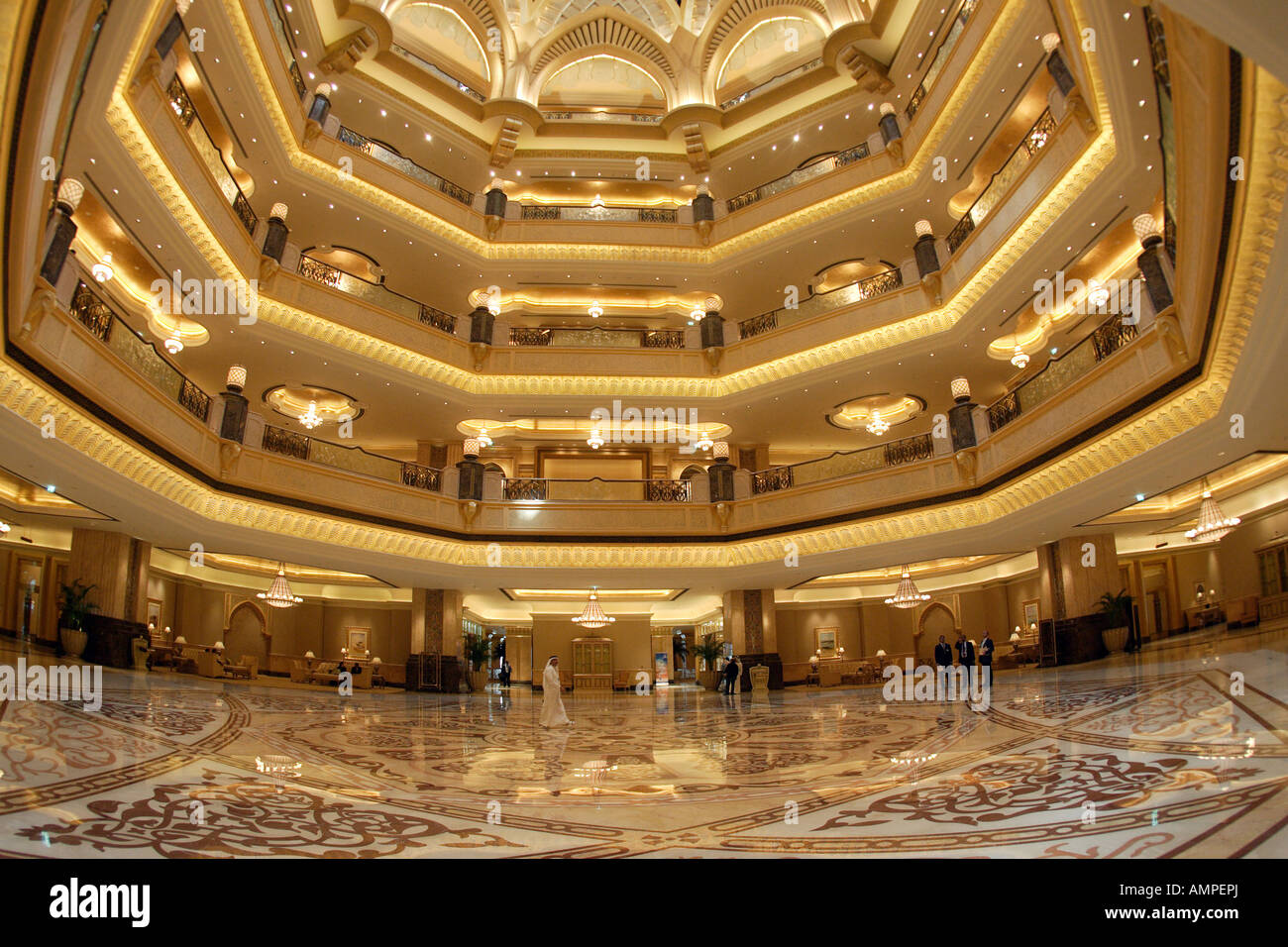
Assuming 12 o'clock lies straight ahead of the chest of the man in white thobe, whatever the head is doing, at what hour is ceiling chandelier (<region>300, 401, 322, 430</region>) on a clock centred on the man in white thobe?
The ceiling chandelier is roughly at 8 o'clock from the man in white thobe.

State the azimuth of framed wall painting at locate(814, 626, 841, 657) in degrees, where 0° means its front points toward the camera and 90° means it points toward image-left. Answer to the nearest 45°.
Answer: approximately 0°

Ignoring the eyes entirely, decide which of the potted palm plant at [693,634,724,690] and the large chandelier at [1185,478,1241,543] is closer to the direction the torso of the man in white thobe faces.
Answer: the large chandelier

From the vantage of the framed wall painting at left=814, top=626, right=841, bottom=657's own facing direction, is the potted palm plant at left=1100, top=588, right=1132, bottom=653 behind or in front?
in front

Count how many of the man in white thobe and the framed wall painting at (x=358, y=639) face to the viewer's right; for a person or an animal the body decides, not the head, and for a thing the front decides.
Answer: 1

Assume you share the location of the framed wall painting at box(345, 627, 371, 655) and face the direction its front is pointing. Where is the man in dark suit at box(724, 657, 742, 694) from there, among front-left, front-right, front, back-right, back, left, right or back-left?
front-left

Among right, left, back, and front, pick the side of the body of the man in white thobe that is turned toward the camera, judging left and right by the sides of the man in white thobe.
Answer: right

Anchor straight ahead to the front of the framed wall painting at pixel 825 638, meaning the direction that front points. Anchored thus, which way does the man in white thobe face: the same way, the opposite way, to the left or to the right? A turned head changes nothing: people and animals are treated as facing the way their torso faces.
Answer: to the left

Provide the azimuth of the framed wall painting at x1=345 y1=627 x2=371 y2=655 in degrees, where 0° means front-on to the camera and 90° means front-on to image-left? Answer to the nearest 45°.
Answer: approximately 0°

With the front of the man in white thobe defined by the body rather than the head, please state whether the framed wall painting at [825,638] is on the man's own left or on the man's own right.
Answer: on the man's own left

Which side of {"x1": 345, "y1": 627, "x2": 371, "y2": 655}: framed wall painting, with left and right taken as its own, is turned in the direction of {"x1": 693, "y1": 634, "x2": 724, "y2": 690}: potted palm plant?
left
